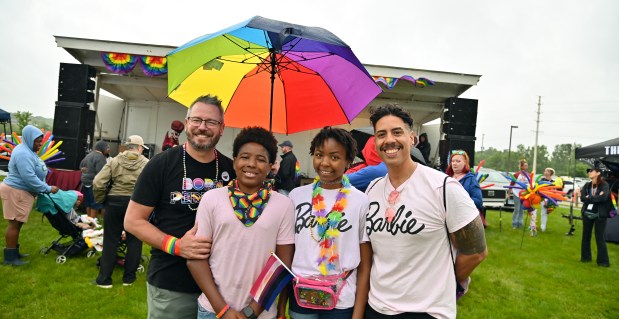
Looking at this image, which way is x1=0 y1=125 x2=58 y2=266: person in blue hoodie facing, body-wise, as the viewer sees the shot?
to the viewer's right

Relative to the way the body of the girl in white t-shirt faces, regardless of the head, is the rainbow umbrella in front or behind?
behind

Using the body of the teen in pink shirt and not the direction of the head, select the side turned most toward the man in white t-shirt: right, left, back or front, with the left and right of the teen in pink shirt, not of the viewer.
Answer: left

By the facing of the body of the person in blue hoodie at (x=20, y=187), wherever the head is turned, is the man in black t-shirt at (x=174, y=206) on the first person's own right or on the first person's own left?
on the first person's own right

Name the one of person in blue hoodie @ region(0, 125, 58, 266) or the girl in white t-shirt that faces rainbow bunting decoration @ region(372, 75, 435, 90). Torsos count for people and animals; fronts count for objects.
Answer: the person in blue hoodie

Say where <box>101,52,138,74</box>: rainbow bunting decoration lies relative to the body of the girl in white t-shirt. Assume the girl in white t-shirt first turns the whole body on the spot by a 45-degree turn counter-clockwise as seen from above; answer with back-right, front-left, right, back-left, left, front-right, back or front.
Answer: back

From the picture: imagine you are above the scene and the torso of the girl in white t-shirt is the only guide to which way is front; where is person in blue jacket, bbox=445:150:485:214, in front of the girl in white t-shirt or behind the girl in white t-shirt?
behind

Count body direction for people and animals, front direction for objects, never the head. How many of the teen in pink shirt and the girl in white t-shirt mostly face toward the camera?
2

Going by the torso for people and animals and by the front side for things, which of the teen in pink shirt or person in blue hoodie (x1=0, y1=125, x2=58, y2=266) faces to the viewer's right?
the person in blue hoodie

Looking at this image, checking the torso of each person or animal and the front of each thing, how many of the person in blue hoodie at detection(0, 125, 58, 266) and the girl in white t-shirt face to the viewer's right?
1

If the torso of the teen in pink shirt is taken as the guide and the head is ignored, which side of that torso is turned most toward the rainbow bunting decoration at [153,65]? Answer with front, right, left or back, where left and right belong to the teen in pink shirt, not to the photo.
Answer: back
